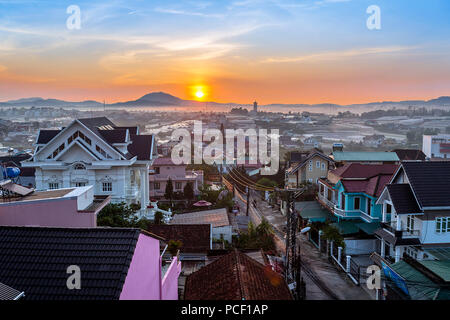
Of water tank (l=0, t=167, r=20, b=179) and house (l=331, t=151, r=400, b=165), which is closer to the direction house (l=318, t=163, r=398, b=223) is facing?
the water tank

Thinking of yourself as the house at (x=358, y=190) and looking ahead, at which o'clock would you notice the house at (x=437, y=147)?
the house at (x=437, y=147) is roughly at 5 o'clock from the house at (x=358, y=190).

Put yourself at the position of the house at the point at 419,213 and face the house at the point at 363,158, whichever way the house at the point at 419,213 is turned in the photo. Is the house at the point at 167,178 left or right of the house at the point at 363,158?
left

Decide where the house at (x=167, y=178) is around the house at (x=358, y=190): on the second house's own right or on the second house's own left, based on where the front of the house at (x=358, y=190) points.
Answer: on the second house's own right

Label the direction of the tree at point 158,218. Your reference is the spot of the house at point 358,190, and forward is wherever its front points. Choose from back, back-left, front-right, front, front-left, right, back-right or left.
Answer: front-right

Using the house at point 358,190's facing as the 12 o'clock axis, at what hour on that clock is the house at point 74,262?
the house at point 74,262 is roughly at 11 o'clock from the house at point 358,190.

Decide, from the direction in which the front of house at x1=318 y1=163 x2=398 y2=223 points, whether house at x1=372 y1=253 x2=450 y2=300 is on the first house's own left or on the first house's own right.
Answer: on the first house's own left

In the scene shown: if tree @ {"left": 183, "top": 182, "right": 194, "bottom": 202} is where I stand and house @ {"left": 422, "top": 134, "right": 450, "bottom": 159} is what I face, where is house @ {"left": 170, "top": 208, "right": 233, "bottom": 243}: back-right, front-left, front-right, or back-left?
back-right

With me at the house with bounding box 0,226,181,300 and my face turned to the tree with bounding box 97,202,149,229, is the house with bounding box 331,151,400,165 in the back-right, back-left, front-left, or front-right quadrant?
front-right

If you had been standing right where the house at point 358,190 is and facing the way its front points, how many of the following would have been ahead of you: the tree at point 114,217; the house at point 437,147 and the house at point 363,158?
1

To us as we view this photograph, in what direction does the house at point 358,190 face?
facing the viewer and to the left of the viewer
